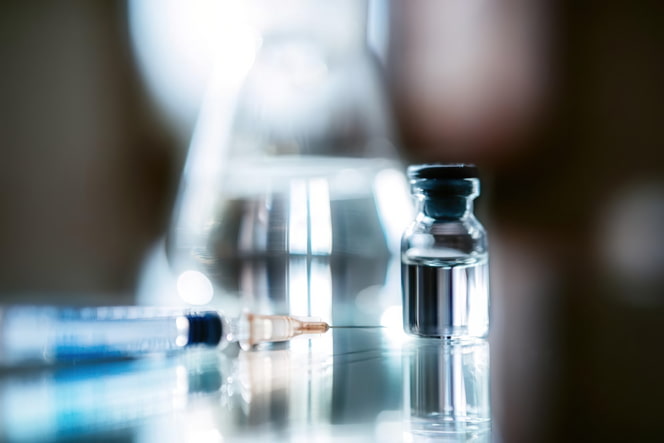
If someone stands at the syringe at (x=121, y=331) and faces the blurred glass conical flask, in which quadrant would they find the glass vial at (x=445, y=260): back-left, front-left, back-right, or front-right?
front-right

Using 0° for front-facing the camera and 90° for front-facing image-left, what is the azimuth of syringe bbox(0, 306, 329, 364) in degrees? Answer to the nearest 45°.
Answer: approximately 225°
